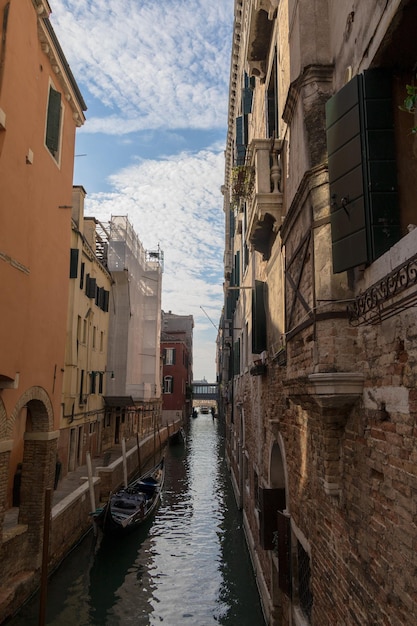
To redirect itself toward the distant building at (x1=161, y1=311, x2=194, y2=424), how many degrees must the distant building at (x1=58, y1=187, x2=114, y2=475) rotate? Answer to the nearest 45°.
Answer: approximately 90° to its left

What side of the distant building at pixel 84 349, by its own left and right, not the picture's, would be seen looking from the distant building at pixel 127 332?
left

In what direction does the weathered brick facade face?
to the viewer's left

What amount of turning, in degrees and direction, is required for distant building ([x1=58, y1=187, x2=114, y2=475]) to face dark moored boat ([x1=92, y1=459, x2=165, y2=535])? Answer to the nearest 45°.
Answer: approximately 90° to its right

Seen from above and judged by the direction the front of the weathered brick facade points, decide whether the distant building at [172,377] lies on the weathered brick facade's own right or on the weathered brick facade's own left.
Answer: on the weathered brick facade's own right

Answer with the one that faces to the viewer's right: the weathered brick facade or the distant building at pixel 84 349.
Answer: the distant building

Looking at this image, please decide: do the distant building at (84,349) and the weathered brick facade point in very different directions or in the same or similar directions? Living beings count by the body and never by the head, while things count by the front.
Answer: very different directions

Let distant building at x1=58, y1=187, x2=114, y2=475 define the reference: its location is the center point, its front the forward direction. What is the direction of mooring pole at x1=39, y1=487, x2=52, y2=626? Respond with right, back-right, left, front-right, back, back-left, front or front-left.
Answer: right

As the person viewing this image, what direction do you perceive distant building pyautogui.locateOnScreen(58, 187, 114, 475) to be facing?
facing to the right of the viewer
